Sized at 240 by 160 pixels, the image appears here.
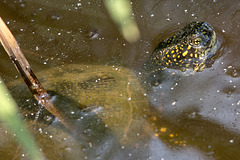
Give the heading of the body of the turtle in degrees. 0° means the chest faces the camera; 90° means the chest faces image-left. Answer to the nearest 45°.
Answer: approximately 270°
